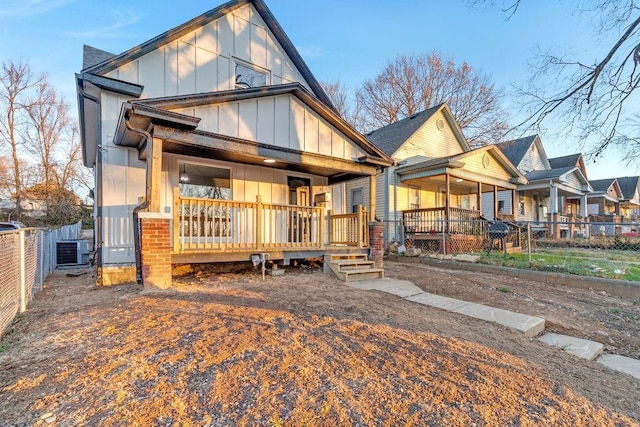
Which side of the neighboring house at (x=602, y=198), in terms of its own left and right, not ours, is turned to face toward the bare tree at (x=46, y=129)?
right

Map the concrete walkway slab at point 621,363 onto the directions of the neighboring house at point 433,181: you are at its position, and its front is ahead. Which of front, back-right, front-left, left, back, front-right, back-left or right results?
front-right

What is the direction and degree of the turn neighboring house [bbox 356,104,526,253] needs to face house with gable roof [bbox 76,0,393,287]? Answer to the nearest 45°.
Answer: approximately 90° to its right

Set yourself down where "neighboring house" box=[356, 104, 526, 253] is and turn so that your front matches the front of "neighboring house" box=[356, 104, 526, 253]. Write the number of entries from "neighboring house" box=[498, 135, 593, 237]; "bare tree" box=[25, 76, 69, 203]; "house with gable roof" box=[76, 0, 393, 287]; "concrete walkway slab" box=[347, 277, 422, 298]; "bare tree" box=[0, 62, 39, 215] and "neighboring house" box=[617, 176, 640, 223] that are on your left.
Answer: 2

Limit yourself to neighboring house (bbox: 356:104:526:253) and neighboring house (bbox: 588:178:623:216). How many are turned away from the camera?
0

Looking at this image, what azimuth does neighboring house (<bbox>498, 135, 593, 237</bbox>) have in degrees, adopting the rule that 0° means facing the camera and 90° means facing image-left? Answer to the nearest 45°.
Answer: approximately 315°

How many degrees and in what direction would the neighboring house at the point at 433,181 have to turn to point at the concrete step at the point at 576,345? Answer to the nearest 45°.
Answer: approximately 45° to its right

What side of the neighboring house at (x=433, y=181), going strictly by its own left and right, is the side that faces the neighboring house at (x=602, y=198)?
left

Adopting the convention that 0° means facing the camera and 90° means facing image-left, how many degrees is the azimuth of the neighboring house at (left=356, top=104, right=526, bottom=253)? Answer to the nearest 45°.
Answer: approximately 315°

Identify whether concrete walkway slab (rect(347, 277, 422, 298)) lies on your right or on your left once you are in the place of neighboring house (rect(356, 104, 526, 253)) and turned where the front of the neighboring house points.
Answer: on your right

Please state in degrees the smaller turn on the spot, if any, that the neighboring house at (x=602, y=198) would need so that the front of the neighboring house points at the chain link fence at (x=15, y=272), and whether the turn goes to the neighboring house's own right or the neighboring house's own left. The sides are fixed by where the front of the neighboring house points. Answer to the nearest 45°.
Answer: approximately 45° to the neighboring house's own right

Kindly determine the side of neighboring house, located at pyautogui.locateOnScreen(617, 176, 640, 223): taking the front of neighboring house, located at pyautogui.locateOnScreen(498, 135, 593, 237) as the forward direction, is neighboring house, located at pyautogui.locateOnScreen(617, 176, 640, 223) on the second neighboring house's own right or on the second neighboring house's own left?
on the second neighboring house's own left

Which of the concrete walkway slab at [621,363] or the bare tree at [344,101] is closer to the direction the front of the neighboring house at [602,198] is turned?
the concrete walkway slab

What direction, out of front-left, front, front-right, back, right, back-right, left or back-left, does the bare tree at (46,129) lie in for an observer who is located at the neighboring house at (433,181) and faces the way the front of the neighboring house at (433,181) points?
back-right

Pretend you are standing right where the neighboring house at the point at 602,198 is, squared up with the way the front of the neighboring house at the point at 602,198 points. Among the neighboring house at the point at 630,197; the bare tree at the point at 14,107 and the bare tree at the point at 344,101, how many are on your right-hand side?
2
